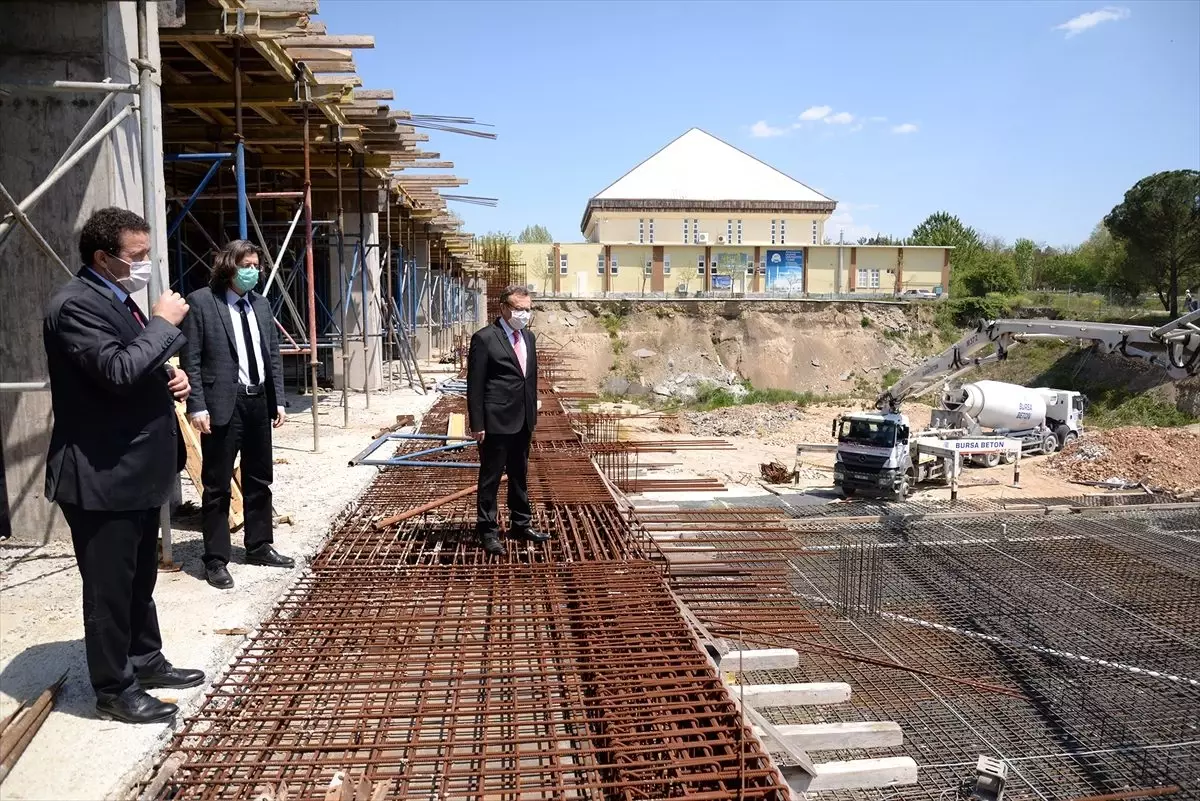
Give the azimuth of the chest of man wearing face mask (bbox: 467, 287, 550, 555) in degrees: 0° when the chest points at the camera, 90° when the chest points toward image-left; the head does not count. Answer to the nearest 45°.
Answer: approximately 315°

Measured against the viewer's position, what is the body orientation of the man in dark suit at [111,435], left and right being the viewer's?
facing to the right of the viewer

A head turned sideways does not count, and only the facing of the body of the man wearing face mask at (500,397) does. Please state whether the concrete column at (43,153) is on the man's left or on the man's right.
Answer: on the man's right

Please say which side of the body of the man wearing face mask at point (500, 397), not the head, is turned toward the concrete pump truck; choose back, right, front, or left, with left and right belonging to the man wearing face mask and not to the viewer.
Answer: left

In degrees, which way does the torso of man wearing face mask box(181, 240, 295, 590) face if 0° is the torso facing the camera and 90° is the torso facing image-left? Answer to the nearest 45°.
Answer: approximately 315°

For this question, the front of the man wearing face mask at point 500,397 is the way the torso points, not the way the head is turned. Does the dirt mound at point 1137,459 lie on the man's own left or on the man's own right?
on the man's own left

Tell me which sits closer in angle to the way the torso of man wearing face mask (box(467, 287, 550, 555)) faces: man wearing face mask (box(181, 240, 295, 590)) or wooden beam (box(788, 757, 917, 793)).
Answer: the wooden beam
